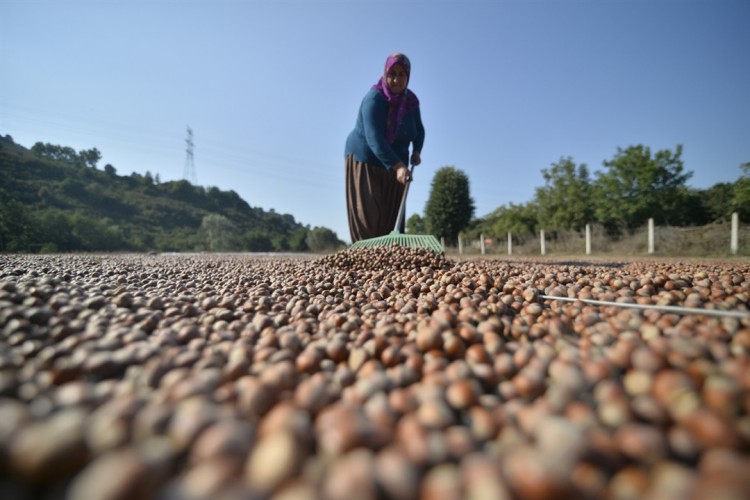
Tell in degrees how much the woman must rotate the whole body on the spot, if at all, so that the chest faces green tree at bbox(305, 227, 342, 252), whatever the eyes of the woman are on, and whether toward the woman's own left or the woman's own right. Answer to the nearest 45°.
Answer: approximately 135° to the woman's own left

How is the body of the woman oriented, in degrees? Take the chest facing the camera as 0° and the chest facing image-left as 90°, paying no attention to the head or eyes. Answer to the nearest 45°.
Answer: approximately 315°

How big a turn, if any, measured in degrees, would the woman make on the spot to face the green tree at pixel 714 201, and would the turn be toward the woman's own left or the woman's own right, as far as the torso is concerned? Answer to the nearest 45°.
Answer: approximately 90° to the woman's own left

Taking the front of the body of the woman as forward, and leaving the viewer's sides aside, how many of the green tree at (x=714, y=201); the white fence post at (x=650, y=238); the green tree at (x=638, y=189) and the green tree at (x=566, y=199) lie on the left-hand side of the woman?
4

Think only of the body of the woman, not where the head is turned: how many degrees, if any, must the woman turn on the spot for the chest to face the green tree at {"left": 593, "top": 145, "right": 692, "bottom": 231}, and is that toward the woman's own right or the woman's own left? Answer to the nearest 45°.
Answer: approximately 90° to the woman's own left

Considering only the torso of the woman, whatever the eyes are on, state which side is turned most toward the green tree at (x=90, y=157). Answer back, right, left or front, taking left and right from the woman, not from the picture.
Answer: back

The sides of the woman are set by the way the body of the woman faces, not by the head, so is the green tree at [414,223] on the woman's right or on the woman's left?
on the woman's left

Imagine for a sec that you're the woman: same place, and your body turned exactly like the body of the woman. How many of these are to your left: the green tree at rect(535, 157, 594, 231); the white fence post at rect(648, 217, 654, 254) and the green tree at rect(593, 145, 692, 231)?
3

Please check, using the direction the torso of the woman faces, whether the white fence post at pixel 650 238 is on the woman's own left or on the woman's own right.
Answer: on the woman's own left

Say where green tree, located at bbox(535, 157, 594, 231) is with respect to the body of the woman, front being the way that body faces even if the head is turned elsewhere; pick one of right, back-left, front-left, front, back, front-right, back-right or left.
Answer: left

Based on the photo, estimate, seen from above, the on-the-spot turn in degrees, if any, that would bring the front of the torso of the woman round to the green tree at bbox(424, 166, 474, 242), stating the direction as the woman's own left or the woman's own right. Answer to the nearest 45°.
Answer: approximately 135° to the woman's own left
